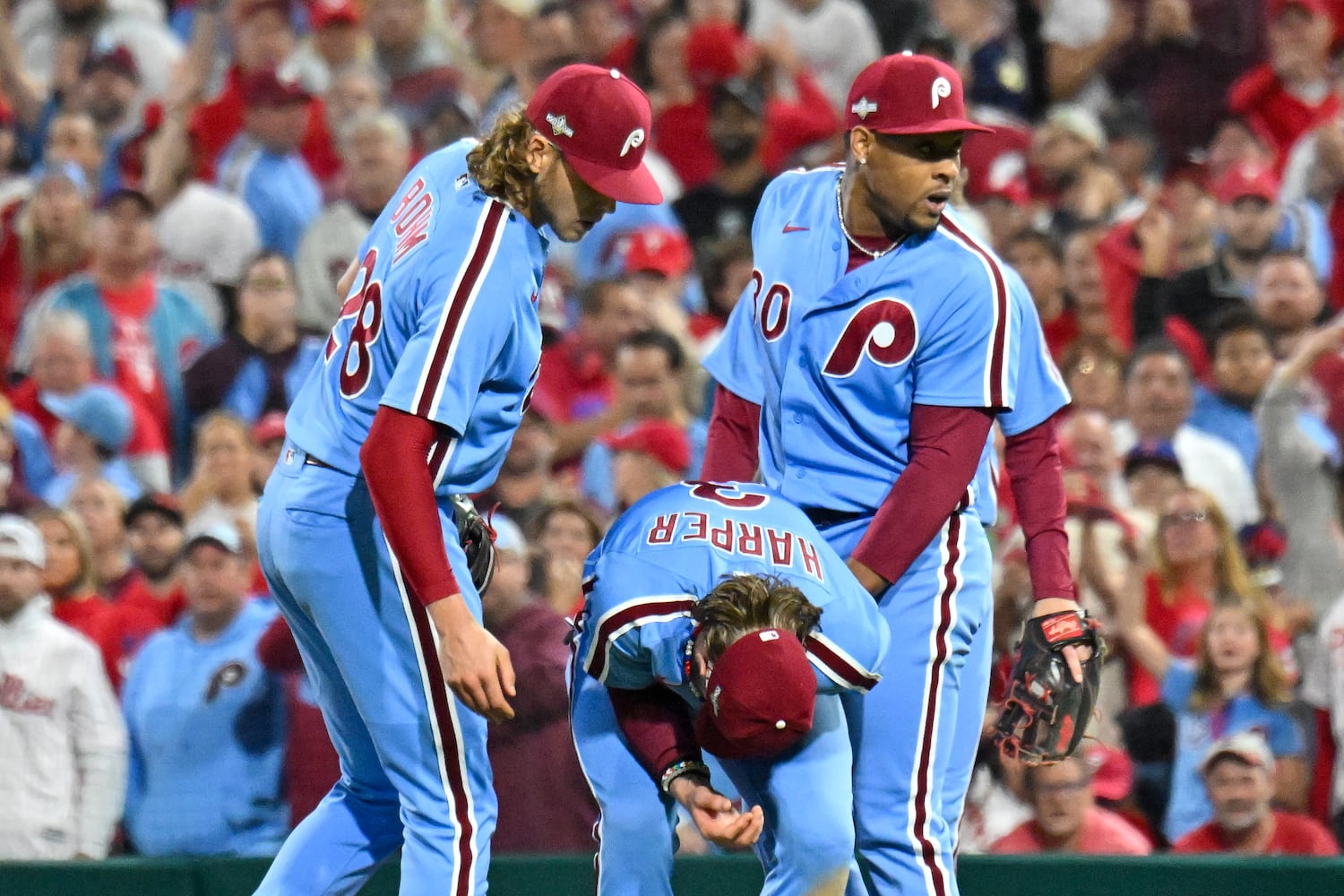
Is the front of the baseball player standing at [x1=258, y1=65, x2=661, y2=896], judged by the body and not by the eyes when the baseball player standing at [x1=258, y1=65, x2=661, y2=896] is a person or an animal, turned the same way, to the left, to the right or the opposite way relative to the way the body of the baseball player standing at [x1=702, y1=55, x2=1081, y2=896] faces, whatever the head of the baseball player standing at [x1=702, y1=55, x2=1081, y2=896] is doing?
the opposite way

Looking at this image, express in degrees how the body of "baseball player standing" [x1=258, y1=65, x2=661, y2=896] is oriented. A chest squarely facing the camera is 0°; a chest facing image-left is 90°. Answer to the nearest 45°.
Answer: approximately 225°

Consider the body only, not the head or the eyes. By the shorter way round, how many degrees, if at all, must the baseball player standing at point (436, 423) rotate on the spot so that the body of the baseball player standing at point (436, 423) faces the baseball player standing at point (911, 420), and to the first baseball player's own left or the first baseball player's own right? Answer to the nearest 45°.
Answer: approximately 45° to the first baseball player's own right

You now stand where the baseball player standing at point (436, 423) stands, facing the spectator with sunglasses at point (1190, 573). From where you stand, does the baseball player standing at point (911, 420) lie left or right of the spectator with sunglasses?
right

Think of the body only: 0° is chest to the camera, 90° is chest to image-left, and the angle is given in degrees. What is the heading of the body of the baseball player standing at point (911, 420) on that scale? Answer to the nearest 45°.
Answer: approximately 45°

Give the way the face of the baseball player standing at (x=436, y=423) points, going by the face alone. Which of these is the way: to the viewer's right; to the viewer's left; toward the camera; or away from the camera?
to the viewer's right

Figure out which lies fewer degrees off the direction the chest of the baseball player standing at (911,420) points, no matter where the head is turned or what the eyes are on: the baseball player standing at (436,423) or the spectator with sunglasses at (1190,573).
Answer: the baseball player standing

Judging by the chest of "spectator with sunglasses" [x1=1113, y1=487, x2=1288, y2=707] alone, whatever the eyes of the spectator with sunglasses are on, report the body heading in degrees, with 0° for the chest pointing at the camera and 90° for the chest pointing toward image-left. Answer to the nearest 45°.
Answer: approximately 45°

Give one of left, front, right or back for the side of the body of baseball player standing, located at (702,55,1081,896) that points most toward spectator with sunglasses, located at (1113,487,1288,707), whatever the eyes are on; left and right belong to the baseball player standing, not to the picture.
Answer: back

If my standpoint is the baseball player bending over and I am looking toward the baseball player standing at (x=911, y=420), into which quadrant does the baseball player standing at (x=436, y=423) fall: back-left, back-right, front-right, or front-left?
back-left
